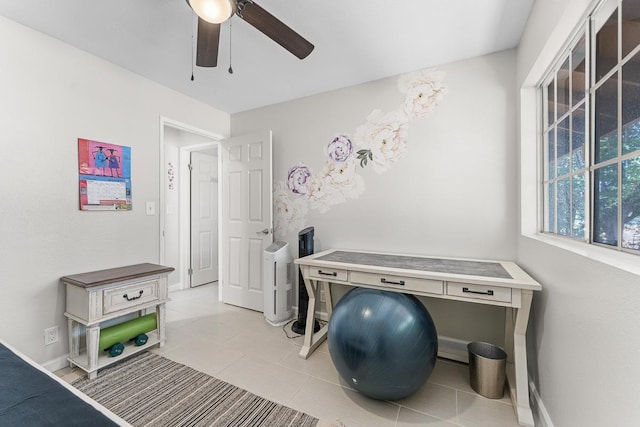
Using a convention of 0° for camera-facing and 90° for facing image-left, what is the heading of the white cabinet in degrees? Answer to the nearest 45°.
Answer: approximately 315°

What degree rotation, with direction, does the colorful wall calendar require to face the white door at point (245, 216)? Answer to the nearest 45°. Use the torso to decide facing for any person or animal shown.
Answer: approximately 45° to its left

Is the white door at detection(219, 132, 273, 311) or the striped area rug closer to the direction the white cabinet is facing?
the striped area rug
